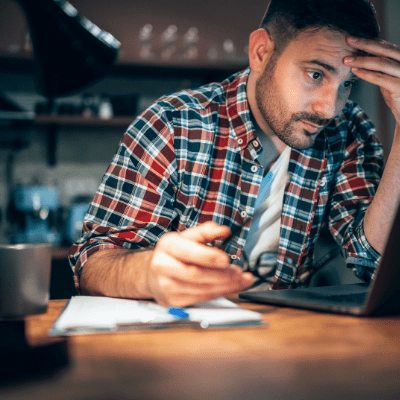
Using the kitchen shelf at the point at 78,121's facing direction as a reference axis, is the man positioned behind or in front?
in front

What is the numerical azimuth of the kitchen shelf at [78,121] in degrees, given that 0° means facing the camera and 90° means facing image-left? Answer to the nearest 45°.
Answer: approximately 0°

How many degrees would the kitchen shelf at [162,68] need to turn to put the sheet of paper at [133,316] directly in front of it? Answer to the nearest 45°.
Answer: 0° — it already faces it

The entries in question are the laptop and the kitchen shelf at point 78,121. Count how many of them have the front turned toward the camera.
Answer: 1

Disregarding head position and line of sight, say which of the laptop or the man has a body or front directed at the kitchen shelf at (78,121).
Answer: the laptop

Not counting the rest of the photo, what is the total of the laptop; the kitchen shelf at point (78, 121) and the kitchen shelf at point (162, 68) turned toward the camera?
2

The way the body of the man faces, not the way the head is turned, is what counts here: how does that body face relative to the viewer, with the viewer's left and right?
facing the viewer and to the right of the viewer

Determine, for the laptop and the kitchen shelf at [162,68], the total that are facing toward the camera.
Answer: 1

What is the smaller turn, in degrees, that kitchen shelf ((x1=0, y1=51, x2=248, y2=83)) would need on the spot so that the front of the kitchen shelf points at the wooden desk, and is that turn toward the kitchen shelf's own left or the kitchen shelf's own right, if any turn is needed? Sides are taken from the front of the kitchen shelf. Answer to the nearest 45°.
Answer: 0° — it already faces it

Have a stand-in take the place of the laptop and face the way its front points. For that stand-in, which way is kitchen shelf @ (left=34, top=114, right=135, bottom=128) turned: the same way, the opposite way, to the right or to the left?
the opposite way

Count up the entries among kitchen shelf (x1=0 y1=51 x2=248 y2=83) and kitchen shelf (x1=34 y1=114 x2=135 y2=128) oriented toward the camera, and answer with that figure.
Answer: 2
